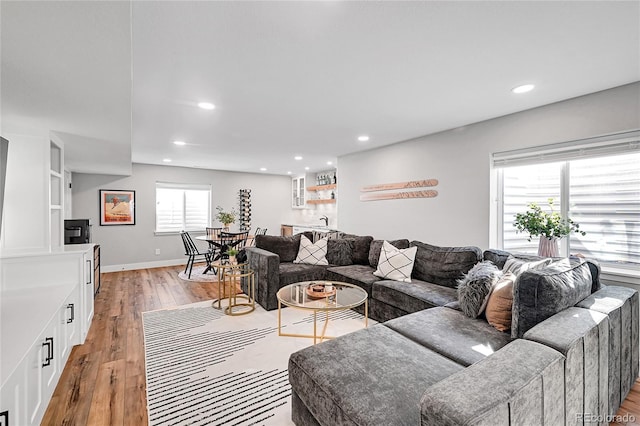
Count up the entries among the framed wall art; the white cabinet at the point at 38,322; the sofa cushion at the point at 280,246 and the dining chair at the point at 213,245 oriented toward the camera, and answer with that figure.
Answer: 2

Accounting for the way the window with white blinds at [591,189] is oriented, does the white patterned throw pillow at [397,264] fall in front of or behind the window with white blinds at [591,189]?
in front

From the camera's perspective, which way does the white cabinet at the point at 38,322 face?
to the viewer's right

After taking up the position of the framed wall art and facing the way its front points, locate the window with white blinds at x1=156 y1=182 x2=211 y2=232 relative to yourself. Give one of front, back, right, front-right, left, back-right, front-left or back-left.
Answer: left

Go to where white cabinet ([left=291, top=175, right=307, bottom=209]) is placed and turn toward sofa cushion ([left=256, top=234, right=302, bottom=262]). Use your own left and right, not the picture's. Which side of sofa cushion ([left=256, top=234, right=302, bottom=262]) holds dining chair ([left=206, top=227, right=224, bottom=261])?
right

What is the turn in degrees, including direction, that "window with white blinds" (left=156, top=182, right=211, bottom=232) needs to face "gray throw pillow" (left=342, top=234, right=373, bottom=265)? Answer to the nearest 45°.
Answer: approximately 45° to its left

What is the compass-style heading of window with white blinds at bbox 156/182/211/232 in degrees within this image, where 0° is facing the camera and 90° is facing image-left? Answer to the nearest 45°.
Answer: approximately 0°

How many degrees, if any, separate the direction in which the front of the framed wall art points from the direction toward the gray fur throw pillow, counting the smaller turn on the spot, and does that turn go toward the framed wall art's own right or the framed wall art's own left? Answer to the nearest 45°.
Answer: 0° — it already faces it

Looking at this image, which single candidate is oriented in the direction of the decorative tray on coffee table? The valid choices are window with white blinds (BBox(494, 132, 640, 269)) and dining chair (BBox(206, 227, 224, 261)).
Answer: the window with white blinds

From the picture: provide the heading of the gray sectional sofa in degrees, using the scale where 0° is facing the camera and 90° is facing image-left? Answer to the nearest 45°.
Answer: approximately 45°

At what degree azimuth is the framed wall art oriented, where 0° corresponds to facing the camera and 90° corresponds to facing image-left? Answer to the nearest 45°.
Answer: approximately 0°

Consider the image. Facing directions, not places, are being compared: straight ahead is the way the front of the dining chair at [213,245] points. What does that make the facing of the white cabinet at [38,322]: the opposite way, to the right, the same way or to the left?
to the right
